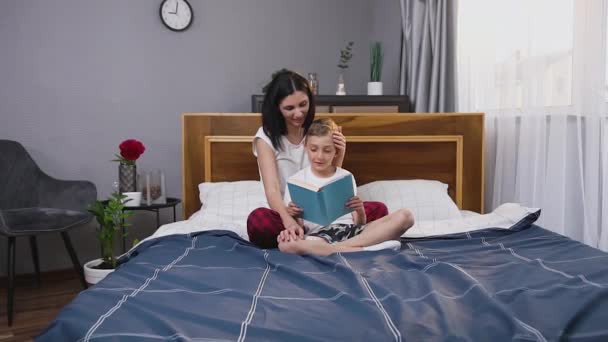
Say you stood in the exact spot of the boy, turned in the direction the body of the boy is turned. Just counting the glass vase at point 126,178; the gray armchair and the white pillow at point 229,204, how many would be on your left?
0

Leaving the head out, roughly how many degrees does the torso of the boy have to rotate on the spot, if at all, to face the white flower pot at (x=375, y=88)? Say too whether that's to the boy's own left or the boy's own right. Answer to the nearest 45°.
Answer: approximately 180°

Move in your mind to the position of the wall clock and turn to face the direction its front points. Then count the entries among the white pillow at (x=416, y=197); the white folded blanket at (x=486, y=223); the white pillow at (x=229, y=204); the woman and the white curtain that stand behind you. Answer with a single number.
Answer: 0

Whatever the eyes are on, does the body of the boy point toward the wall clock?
no

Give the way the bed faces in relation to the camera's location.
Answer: facing the viewer

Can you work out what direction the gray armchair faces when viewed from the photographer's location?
facing the viewer and to the right of the viewer

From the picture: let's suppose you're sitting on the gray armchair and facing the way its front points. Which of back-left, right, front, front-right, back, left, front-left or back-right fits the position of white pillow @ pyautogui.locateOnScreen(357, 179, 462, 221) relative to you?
front

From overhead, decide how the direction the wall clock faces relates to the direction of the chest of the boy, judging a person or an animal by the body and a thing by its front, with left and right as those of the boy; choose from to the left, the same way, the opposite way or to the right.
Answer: the same way

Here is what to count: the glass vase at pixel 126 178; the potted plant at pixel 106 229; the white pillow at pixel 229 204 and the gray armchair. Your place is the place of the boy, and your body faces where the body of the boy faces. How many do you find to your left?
0

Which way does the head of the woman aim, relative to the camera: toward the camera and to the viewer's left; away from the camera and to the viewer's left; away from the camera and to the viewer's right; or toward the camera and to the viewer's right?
toward the camera and to the viewer's right

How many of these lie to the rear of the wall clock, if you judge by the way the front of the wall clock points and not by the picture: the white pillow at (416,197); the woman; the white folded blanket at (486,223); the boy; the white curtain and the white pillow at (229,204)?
0

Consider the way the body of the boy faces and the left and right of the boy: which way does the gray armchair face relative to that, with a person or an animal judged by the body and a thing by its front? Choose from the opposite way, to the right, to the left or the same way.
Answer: to the left

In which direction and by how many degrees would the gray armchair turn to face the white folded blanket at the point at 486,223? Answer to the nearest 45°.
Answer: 0° — it already faces it

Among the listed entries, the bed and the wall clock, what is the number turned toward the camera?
2

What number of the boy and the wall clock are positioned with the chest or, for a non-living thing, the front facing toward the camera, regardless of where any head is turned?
2

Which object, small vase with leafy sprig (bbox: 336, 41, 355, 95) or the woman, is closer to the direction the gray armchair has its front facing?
the woman

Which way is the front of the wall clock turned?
toward the camera

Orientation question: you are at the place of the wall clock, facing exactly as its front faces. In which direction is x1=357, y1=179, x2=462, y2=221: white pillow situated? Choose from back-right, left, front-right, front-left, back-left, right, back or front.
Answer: front-left
